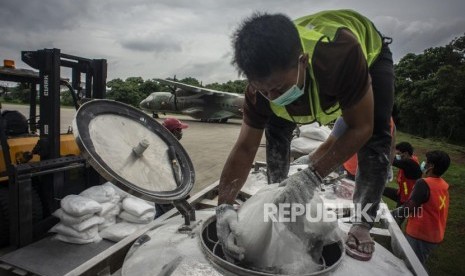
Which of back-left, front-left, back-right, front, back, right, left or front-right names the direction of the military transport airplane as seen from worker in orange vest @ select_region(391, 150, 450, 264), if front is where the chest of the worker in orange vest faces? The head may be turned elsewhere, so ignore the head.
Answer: front

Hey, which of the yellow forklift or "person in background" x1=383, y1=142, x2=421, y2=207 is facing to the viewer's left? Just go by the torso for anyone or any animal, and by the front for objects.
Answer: the person in background

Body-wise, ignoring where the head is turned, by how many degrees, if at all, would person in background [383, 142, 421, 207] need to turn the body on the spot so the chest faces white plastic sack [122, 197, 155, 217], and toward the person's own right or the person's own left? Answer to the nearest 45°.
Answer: approximately 45° to the person's own left

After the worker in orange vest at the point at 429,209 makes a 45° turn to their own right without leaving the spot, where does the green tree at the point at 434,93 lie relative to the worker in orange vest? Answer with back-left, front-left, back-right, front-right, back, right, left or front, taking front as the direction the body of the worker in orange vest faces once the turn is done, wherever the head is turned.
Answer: front

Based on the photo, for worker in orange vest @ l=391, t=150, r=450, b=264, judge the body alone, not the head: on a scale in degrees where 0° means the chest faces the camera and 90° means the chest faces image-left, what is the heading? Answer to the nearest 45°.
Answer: approximately 135°

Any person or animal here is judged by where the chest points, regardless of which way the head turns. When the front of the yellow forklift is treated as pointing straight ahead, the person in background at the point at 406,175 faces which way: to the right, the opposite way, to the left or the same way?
the opposite way

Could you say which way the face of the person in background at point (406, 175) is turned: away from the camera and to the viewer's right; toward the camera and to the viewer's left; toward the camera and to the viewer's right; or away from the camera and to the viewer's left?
toward the camera and to the viewer's left

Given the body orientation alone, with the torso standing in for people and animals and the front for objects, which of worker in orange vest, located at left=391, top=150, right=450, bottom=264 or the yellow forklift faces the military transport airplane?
the worker in orange vest

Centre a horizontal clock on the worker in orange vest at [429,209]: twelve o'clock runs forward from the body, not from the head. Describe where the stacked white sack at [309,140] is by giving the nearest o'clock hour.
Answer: The stacked white sack is roughly at 12 o'clock from the worker in orange vest.

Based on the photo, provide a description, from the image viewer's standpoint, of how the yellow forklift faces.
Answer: facing the viewer and to the right of the viewer

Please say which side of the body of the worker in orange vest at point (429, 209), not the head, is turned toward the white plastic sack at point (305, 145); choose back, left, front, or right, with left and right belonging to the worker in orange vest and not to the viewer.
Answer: front

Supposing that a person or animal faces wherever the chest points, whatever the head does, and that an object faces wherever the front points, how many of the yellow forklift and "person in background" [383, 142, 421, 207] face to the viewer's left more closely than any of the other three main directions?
1

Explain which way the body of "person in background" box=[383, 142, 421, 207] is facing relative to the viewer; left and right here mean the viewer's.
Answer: facing to the left of the viewer
